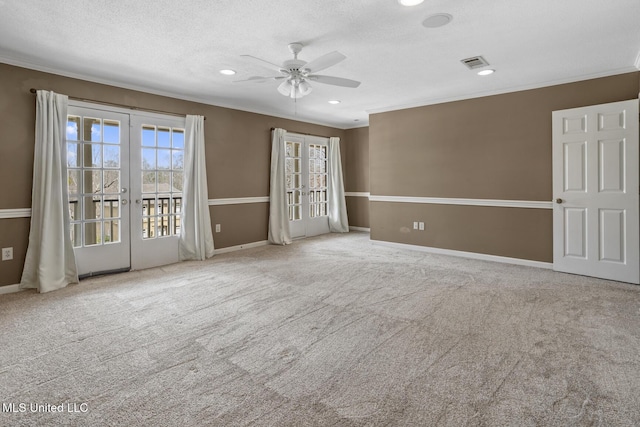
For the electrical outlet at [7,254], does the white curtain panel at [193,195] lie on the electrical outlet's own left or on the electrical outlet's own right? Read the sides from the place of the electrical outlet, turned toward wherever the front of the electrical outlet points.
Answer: on the electrical outlet's own left

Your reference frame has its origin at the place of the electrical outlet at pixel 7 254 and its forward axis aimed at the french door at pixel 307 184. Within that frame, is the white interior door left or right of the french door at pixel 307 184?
right

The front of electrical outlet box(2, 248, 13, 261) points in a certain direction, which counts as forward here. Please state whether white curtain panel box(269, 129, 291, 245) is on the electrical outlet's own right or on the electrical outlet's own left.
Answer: on the electrical outlet's own left

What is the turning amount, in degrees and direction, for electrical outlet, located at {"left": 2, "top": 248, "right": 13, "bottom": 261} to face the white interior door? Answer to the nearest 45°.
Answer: approximately 45° to its left

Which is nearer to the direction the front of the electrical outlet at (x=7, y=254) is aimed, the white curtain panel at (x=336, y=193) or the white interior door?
the white interior door

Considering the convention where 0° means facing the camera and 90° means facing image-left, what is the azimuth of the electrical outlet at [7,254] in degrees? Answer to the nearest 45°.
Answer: approximately 0°
